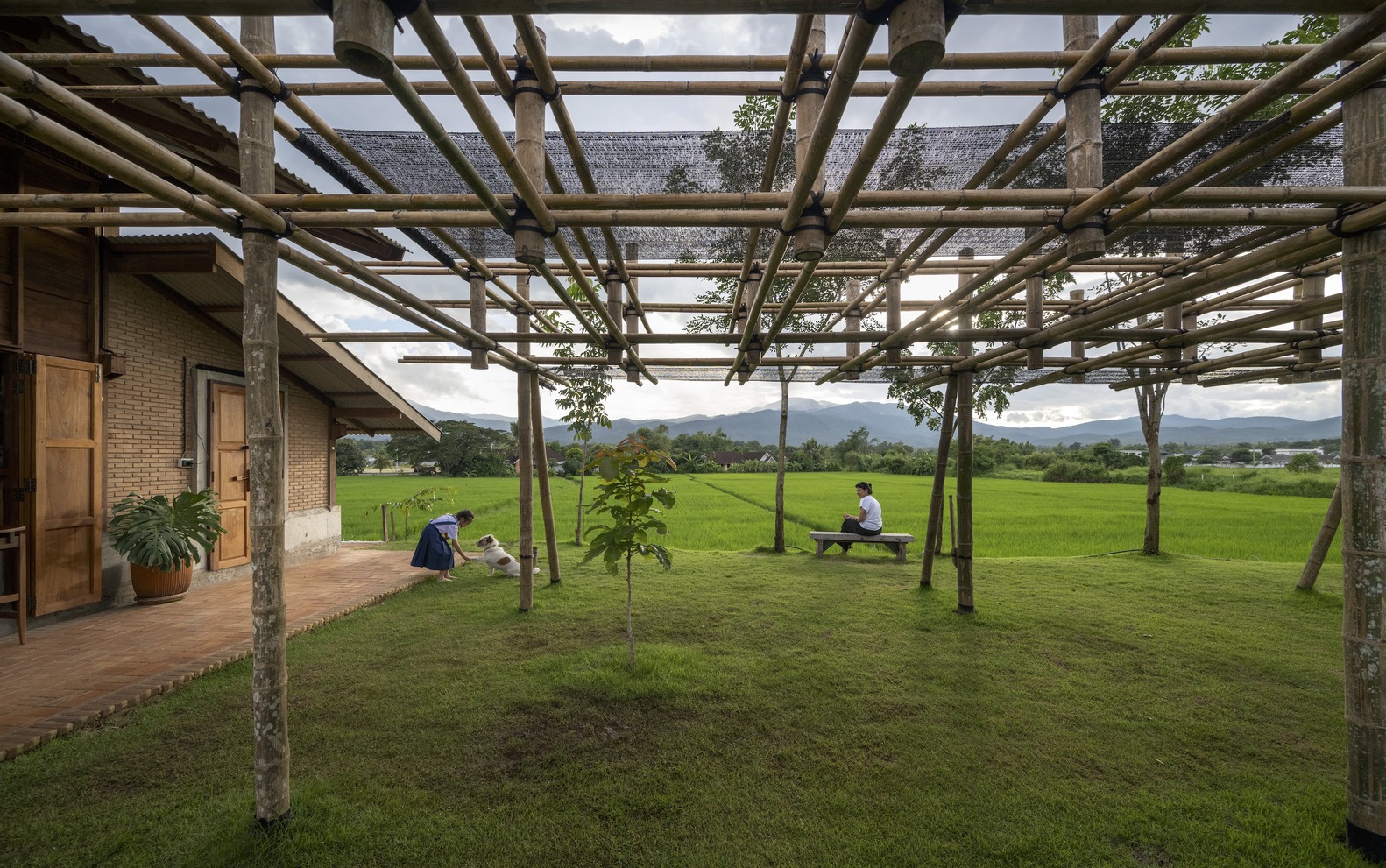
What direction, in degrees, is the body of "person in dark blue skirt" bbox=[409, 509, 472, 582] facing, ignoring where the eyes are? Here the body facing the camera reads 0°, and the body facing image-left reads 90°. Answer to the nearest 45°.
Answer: approximately 270°

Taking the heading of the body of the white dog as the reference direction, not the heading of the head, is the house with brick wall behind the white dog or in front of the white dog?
in front

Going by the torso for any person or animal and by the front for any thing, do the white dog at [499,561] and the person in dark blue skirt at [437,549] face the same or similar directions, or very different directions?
very different directions

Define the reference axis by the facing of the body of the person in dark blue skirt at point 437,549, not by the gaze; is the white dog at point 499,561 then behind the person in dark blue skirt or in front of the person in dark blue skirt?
in front

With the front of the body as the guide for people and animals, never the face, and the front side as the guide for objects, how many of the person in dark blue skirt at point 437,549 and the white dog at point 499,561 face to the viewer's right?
1

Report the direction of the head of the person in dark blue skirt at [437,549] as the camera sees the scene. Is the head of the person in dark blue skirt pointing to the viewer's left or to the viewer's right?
to the viewer's right

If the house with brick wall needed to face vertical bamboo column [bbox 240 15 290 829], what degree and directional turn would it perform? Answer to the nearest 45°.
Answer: approximately 45° to its right

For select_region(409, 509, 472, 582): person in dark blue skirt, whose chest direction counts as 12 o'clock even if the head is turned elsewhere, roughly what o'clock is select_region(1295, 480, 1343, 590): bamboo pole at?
The bamboo pole is roughly at 1 o'clock from the person in dark blue skirt.

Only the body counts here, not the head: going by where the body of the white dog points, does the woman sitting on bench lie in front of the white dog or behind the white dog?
behind

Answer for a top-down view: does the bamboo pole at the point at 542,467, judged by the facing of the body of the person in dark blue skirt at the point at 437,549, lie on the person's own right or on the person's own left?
on the person's own right

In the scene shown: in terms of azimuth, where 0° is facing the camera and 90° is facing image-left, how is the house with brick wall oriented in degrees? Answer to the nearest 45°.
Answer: approximately 315°

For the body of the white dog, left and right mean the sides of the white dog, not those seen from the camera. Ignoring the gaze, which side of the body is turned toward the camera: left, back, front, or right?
left

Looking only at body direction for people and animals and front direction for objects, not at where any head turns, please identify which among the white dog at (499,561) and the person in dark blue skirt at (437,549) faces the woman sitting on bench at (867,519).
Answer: the person in dark blue skirt

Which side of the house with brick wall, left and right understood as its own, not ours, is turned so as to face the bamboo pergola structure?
front
